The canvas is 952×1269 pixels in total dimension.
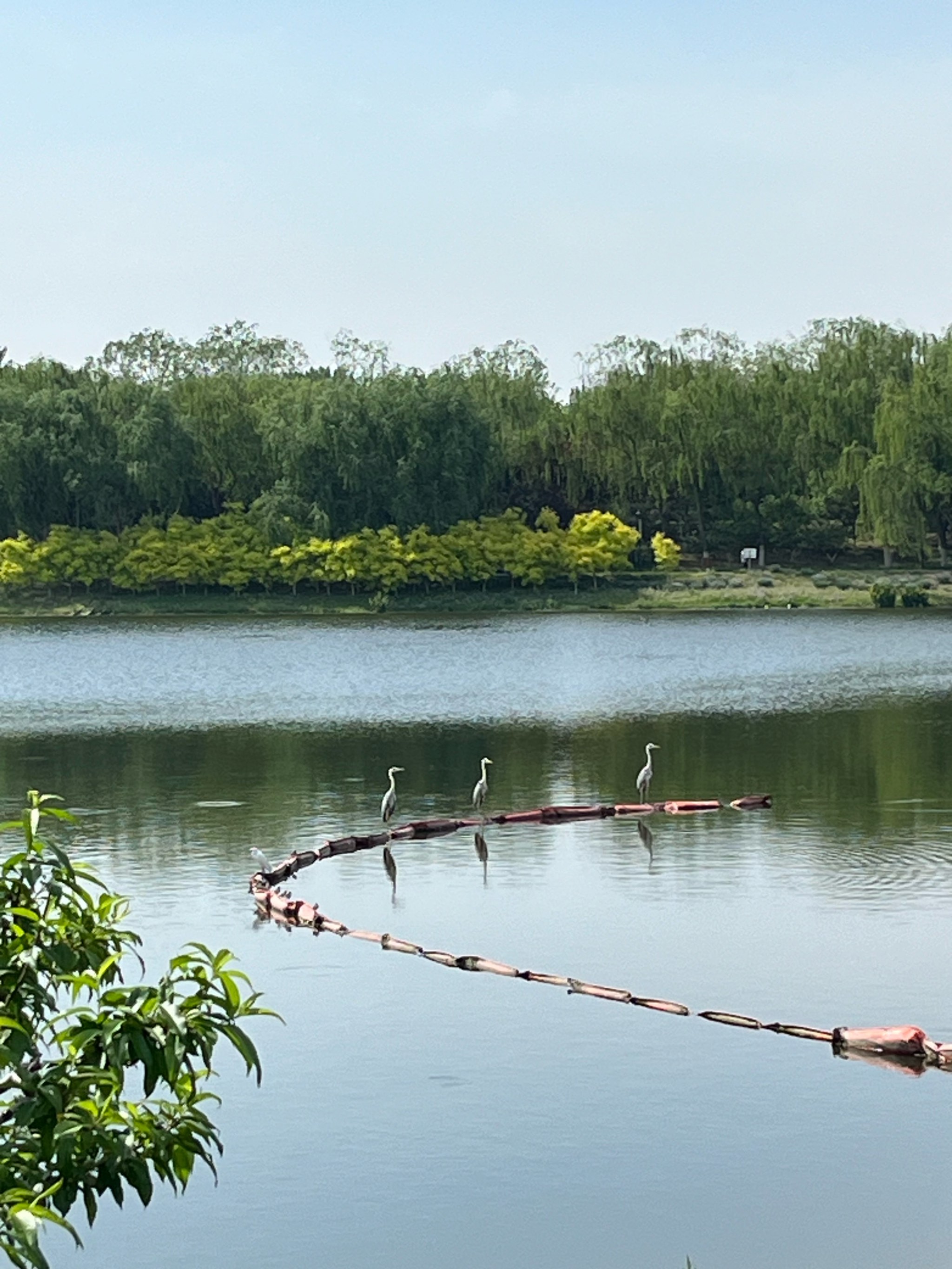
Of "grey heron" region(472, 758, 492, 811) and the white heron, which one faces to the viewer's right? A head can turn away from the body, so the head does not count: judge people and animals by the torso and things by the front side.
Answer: the grey heron

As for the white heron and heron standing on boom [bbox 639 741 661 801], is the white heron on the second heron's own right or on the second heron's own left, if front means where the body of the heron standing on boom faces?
on the second heron's own right

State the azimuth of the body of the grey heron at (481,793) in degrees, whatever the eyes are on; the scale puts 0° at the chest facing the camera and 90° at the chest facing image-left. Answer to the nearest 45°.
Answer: approximately 270°

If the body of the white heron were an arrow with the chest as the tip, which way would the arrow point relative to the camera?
to the viewer's left
